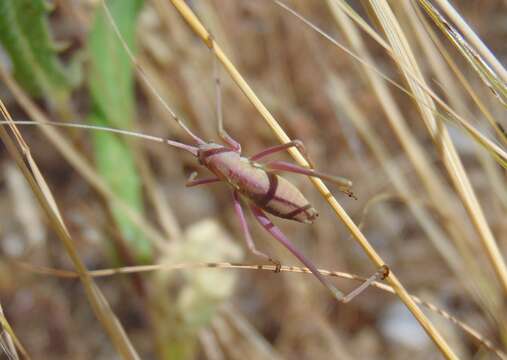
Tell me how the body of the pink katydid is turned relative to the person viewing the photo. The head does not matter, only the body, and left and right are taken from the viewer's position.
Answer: facing away from the viewer and to the left of the viewer
